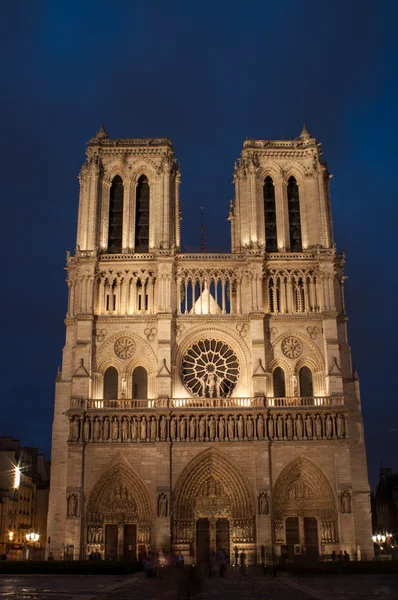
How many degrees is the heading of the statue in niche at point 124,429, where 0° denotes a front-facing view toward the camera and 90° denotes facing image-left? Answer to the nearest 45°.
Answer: approximately 0°

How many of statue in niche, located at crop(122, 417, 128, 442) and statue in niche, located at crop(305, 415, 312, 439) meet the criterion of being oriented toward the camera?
2

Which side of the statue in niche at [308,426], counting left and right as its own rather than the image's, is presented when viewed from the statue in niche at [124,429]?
right

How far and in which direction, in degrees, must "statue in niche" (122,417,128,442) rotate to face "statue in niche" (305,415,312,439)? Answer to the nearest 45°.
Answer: approximately 90° to its left
